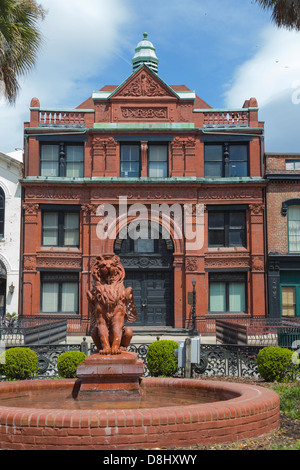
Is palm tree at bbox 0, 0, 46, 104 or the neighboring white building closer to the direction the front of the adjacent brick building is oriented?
the palm tree

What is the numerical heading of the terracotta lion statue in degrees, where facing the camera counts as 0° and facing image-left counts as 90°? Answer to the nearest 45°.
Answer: approximately 0°

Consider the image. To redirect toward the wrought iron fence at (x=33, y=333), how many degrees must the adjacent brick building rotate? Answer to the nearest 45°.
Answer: approximately 45° to its right

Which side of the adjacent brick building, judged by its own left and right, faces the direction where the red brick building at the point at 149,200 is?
right

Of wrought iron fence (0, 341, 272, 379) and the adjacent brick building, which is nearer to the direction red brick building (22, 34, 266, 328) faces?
the wrought iron fence

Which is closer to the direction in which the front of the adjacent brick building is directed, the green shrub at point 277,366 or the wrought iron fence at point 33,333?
the green shrub

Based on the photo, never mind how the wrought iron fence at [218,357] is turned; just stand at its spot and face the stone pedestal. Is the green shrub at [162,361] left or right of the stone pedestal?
right

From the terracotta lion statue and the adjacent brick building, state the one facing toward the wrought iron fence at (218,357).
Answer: the adjacent brick building

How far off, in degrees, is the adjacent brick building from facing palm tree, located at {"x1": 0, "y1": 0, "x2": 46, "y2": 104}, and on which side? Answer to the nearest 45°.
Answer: approximately 45° to its right

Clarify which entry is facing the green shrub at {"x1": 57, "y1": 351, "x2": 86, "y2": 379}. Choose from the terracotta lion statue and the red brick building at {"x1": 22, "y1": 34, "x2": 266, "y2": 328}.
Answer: the red brick building
